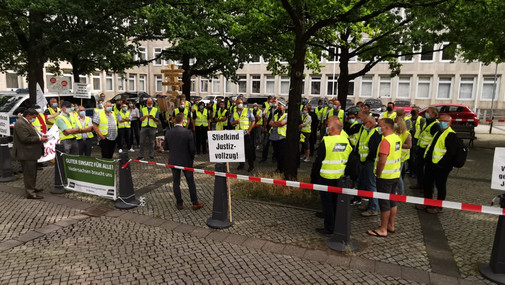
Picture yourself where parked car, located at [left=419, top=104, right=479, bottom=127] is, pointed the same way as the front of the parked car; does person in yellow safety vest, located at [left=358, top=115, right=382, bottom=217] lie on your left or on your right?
on your left

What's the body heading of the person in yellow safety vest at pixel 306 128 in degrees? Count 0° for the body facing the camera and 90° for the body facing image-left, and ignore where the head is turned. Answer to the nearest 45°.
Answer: approximately 90°

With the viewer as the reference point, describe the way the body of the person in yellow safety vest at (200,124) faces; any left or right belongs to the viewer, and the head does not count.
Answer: facing the viewer

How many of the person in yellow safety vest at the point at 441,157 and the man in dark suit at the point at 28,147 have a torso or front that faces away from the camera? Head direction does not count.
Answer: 0

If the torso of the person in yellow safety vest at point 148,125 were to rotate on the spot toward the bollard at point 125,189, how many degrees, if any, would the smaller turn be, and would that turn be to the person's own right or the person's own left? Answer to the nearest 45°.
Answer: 0° — they already face it

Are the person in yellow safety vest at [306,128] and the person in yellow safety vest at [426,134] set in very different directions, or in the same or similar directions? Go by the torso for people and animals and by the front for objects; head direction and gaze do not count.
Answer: same or similar directions

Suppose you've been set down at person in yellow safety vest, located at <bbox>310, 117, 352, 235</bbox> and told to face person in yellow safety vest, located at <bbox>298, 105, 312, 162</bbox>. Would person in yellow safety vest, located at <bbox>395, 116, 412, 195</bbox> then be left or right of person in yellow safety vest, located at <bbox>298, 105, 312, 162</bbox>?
right

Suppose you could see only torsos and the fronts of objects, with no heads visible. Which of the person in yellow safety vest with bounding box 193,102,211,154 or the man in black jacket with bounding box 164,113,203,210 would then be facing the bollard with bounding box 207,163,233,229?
the person in yellow safety vest

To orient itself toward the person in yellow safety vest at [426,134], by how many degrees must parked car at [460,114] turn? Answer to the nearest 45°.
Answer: approximately 90° to its left

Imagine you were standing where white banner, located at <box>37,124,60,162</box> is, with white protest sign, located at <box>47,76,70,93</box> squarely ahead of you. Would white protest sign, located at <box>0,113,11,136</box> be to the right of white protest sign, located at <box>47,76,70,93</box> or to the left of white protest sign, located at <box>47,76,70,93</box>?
left

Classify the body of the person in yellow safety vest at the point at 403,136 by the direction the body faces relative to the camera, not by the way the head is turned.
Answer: to the viewer's left

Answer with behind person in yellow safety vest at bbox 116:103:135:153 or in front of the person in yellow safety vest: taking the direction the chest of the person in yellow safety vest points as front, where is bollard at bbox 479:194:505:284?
in front

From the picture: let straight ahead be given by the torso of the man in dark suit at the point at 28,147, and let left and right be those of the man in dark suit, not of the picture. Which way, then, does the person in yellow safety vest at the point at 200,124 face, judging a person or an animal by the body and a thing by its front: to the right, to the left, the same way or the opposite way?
to the right

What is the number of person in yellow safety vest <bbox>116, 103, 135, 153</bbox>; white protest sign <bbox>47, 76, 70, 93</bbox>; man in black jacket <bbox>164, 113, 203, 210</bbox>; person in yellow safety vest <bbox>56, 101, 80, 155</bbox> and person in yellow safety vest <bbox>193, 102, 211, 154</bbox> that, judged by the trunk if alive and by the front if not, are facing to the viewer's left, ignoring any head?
0
